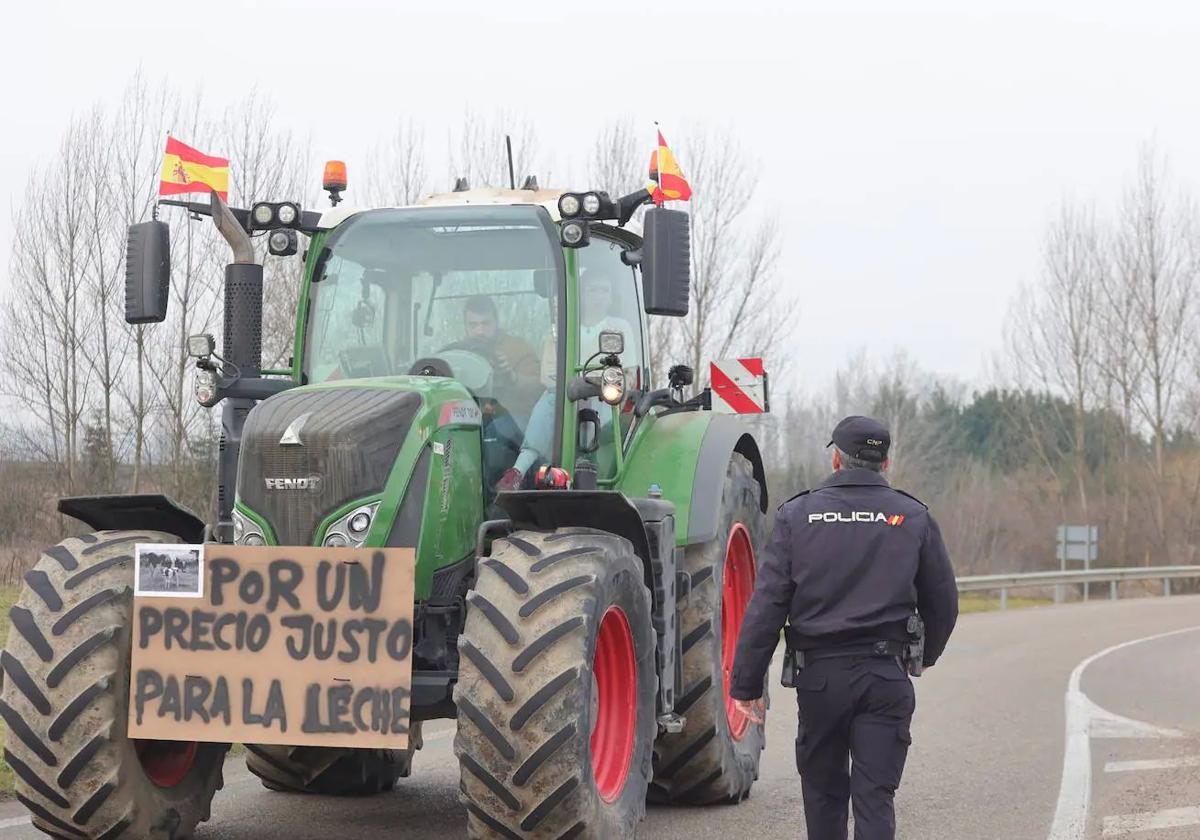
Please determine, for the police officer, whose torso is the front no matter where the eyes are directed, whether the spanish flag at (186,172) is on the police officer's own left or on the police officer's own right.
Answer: on the police officer's own left

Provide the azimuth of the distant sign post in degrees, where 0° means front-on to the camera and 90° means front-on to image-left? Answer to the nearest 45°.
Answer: approximately 180°

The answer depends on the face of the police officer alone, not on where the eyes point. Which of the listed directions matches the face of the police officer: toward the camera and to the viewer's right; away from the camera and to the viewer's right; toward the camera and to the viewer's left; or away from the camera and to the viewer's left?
away from the camera and to the viewer's left

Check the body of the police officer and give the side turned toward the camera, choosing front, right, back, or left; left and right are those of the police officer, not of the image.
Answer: back

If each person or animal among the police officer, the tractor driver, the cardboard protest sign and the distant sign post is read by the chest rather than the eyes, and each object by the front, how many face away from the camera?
2

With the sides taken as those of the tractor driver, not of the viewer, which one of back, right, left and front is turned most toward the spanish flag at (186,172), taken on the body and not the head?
right

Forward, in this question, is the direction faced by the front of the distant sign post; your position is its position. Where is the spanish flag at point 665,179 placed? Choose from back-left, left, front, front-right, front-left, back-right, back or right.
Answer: back

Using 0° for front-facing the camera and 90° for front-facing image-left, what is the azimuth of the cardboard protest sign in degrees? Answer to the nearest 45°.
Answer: approximately 0°

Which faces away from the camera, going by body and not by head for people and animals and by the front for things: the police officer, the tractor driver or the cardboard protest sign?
the police officer
